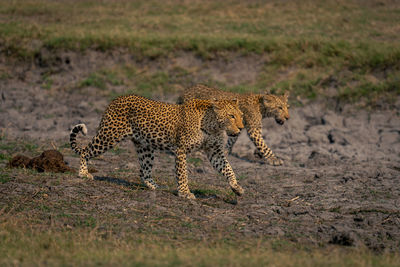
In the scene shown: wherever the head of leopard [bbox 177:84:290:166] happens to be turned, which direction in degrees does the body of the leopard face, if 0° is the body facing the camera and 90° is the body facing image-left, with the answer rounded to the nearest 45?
approximately 270°

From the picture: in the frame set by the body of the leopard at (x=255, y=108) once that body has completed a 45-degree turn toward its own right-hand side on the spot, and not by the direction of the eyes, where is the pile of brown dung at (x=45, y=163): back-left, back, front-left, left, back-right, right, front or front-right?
right

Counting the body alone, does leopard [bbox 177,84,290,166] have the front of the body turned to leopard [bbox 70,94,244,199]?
no
